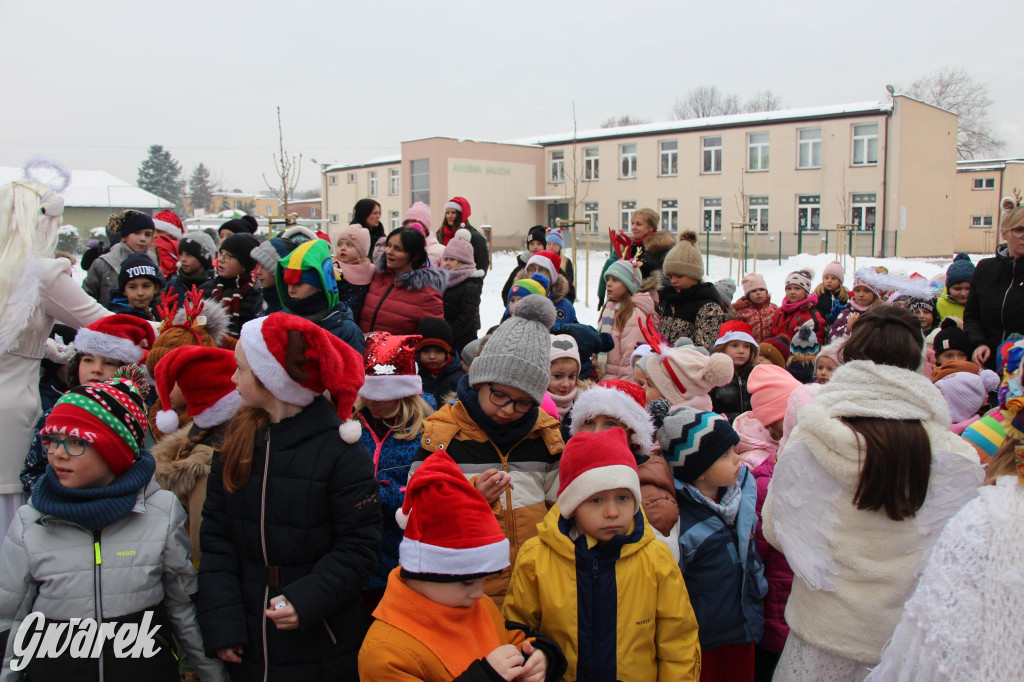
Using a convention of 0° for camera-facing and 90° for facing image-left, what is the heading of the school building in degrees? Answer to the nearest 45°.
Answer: approximately 45°

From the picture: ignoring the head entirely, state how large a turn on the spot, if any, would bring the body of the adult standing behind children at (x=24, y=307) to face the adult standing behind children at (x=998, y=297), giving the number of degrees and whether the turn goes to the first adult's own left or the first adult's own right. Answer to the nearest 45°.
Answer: approximately 45° to the first adult's own right

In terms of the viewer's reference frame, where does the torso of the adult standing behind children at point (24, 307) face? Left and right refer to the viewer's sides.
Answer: facing away from the viewer and to the right of the viewer

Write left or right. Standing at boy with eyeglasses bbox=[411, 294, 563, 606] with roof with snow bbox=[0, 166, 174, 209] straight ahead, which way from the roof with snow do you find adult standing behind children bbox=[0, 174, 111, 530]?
left

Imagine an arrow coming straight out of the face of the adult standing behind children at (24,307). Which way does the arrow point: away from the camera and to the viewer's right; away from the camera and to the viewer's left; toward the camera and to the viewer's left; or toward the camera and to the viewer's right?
away from the camera and to the viewer's right

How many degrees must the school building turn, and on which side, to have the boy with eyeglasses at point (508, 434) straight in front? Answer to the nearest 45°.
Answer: approximately 45° to its left

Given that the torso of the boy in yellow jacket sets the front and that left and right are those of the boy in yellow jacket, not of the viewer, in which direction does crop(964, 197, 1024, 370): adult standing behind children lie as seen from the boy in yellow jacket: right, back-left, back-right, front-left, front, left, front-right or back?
back-left

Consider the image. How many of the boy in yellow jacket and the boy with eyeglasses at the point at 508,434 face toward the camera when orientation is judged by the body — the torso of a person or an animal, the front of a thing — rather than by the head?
2

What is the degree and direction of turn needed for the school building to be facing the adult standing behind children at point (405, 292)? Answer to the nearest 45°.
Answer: approximately 45° to its left

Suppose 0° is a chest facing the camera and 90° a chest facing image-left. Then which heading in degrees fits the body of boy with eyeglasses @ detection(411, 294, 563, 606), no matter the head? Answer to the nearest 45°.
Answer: approximately 0°

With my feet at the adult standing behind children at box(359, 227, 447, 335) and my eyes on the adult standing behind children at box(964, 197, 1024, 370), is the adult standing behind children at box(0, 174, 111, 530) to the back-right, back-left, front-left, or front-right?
back-right
